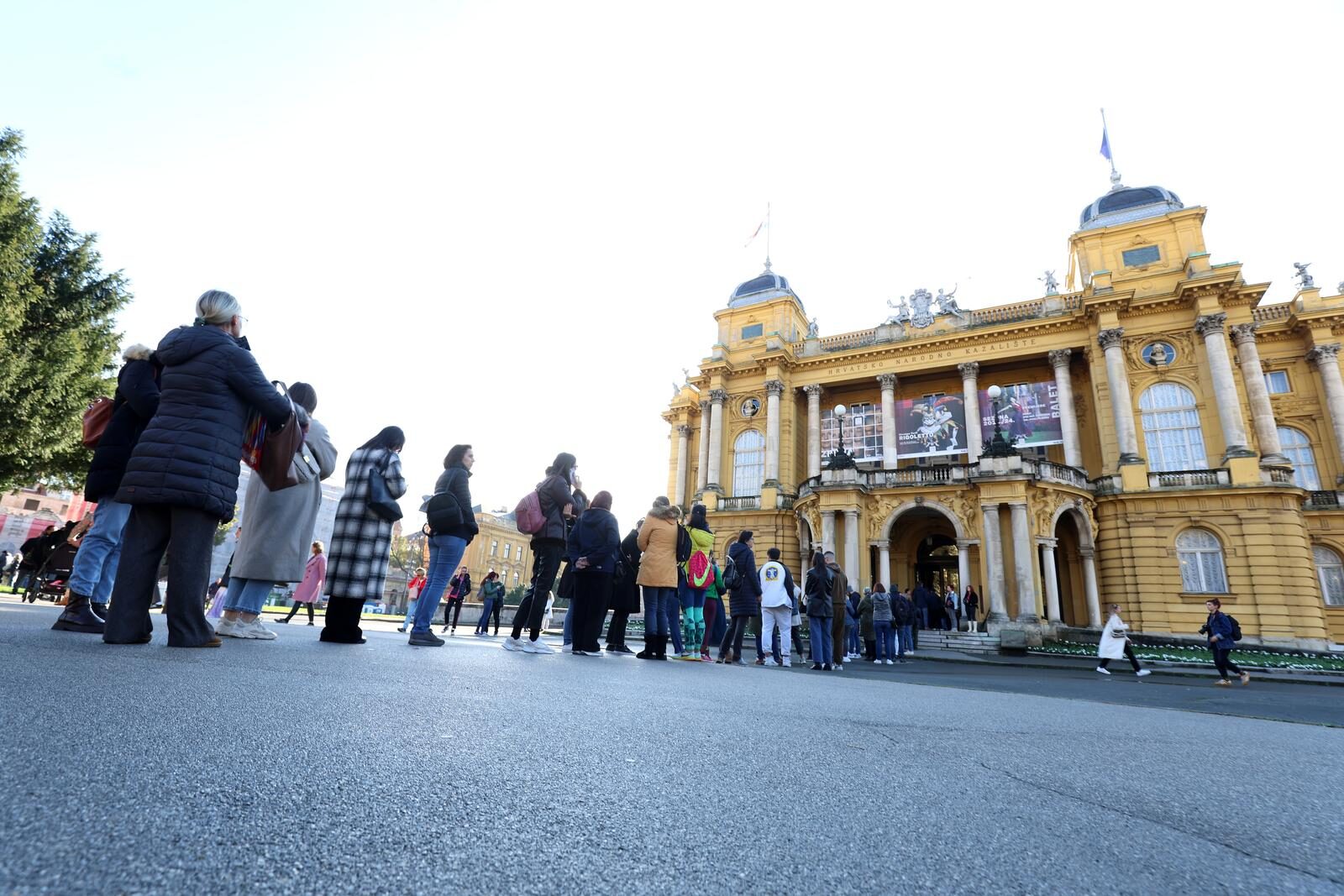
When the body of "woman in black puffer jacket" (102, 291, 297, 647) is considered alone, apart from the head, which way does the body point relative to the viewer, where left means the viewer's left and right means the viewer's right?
facing away from the viewer and to the right of the viewer

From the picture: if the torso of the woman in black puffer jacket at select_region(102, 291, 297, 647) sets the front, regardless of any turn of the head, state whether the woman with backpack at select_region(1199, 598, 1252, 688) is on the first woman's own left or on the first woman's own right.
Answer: on the first woman's own right

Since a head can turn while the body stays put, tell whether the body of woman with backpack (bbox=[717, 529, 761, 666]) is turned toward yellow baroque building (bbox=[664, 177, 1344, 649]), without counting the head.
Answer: yes

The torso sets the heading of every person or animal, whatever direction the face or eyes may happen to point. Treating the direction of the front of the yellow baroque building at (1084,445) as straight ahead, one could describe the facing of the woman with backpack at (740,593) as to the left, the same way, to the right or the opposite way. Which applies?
the opposite way

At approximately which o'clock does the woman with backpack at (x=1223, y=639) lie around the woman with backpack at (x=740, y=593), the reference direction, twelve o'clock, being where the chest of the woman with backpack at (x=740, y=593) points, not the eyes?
the woman with backpack at (x=1223, y=639) is roughly at 1 o'clock from the woman with backpack at (x=740, y=593).

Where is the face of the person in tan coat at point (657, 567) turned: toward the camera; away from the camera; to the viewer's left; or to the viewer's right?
away from the camera

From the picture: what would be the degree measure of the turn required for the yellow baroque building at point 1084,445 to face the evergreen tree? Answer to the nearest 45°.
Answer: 0° — it already faces it

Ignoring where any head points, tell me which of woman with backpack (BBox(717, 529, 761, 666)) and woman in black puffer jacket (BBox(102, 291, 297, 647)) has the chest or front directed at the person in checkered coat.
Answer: the woman in black puffer jacket

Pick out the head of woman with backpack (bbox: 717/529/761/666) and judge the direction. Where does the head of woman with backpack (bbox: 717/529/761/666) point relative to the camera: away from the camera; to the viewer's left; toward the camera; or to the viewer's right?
to the viewer's right

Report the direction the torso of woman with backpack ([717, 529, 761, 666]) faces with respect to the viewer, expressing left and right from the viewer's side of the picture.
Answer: facing away from the viewer and to the right of the viewer

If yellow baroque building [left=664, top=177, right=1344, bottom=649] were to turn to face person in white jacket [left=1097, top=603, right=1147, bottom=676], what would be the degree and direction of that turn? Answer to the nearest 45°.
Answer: approximately 45° to its left

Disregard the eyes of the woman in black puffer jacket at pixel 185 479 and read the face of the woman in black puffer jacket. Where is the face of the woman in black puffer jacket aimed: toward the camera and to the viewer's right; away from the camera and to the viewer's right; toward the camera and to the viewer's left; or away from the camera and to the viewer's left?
away from the camera and to the viewer's right
